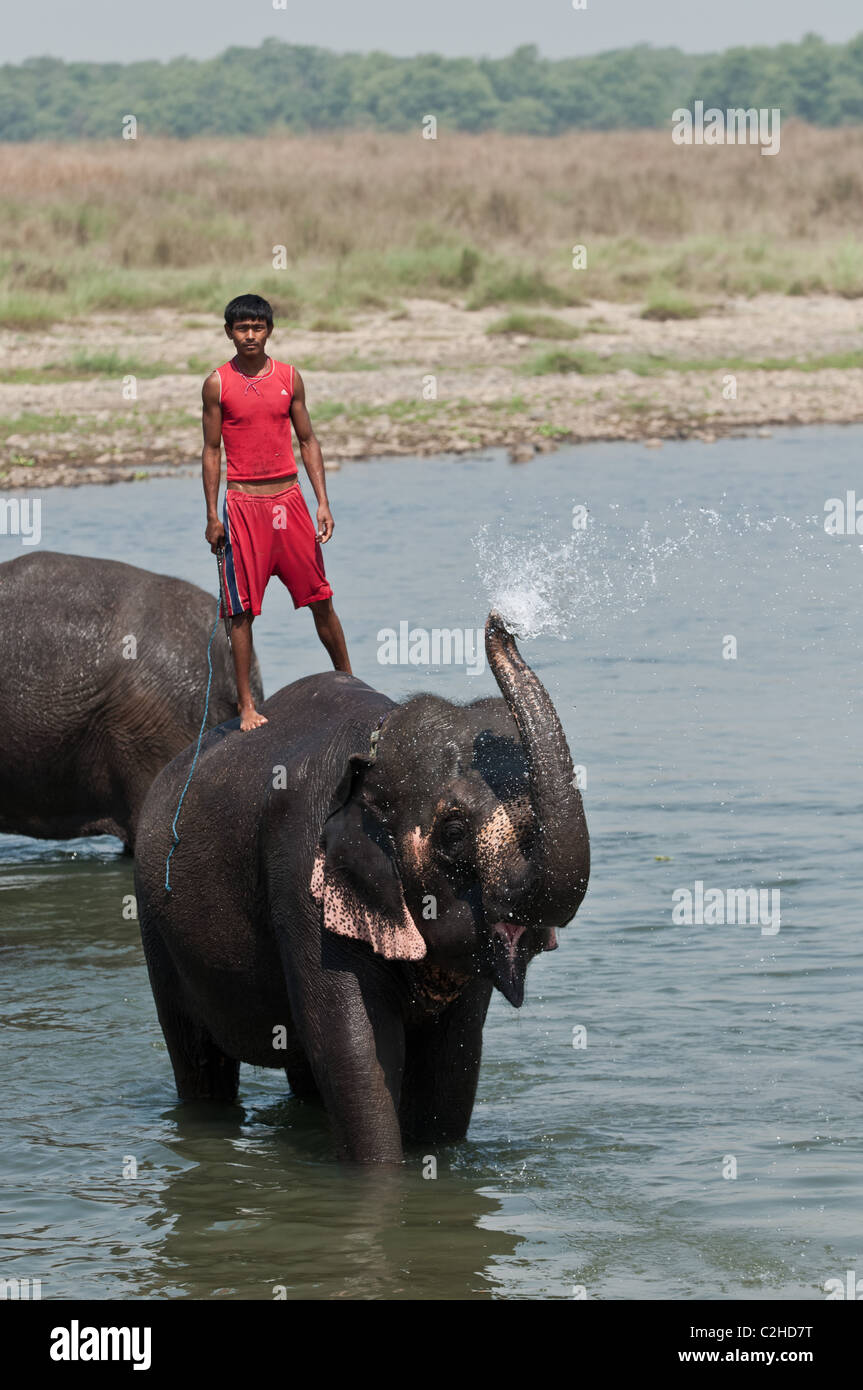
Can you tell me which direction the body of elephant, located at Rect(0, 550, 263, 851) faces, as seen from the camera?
to the viewer's left

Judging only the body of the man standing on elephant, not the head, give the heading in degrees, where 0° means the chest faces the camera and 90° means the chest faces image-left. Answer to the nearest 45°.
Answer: approximately 0°

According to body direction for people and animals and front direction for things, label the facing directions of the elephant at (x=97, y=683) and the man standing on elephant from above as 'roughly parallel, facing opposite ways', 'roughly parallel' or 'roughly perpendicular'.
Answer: roughly perpendicular

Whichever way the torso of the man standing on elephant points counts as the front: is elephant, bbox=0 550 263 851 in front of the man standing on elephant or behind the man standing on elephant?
behind

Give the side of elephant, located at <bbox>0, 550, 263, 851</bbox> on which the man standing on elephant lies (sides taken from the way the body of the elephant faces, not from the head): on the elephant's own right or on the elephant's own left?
on the elephant's own left
